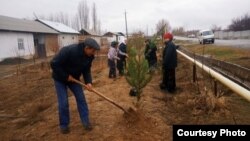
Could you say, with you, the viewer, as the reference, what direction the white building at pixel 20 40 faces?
facing the viewer and to the right of the viewer

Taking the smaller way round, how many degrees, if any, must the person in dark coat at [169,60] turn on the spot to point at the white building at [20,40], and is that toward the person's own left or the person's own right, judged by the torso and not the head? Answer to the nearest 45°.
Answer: approximately 45° to the person's own right

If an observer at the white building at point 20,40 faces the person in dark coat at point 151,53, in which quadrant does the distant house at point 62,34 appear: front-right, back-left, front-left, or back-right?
back-left

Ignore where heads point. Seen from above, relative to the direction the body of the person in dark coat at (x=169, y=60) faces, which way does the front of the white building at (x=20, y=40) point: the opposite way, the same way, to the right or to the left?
the opposite way

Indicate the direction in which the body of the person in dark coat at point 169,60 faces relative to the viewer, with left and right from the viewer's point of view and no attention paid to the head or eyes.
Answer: facing to the left of the viewer

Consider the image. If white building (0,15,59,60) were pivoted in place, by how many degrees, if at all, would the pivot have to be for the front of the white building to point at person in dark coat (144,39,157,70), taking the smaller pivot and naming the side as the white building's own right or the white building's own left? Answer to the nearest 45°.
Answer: approximately 45° to the white building's own right

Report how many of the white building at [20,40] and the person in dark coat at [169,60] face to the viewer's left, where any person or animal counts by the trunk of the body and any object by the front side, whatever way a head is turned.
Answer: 1
